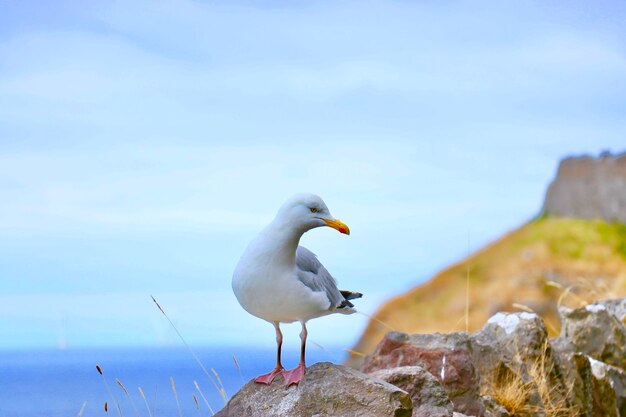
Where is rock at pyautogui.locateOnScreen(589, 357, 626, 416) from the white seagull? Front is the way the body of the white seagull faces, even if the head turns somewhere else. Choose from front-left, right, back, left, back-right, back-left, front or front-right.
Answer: back

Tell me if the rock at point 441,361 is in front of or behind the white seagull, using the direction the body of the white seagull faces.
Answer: behind

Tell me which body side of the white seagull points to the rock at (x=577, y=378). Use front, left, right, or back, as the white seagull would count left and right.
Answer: back

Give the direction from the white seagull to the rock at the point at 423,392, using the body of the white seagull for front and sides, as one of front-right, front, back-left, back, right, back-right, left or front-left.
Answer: back

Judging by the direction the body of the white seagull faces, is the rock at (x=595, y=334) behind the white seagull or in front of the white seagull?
behind

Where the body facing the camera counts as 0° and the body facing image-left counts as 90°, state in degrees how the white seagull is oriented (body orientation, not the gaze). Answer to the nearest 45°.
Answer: approximately 45°

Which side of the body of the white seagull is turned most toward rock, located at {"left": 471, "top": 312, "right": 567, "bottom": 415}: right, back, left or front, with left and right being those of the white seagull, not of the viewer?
back

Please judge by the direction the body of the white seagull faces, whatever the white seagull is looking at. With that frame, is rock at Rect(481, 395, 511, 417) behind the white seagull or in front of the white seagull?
behind
